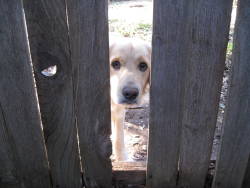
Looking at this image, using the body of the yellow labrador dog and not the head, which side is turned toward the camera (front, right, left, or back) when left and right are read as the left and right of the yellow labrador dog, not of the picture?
front

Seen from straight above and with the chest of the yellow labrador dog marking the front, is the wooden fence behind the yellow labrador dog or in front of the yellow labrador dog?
in front
